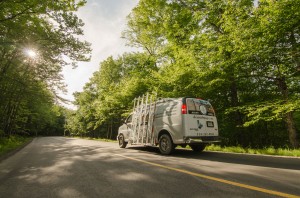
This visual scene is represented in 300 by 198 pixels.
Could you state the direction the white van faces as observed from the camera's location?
facing away from the viewer and to the left of the viewer
